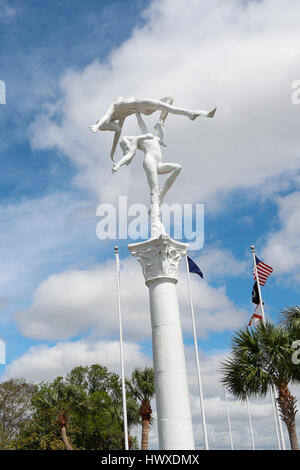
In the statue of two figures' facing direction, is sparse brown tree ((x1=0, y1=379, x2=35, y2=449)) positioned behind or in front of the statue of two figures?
behind

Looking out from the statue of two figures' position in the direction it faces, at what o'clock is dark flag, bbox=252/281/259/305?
The dark flag is roughly at 8 o'clock from the statue of two figures.

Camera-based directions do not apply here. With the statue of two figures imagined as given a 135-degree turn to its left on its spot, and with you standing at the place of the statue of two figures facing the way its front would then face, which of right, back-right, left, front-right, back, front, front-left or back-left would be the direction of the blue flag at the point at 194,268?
front

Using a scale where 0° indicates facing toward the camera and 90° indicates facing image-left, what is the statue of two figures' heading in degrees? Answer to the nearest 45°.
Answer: approximately 315°

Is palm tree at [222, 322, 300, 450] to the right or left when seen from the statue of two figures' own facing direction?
on its left
